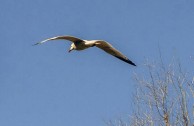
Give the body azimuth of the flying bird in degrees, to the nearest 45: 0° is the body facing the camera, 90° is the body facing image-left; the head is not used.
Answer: approximately 45°
